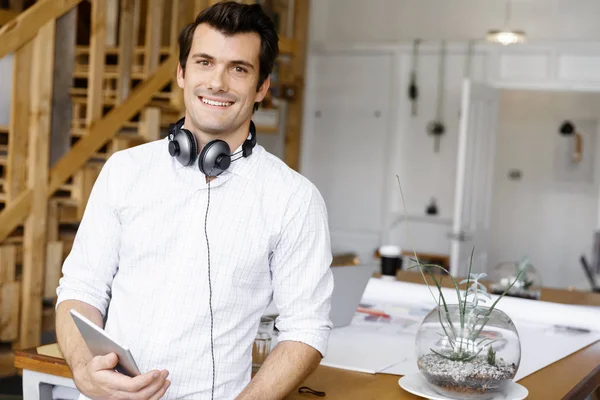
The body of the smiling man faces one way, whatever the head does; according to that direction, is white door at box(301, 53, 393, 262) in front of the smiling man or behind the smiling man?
behind

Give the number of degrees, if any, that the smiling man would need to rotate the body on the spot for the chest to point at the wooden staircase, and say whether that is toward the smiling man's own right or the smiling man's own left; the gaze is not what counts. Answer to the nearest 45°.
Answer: approximately 180°

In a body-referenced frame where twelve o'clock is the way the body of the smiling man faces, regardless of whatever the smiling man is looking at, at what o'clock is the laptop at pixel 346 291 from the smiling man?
The laptop is roughly at 7 o'clock from the smiling man.

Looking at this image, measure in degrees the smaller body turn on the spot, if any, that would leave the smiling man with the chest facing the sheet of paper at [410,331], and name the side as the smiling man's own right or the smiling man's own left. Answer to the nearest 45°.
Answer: approximately 135° to the smiling man's own left

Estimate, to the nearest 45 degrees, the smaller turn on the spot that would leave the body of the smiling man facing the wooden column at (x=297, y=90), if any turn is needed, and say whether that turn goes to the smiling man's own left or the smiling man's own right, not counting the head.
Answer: approximately 180°

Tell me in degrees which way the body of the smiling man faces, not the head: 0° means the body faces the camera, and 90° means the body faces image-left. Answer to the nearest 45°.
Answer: approximately 0°

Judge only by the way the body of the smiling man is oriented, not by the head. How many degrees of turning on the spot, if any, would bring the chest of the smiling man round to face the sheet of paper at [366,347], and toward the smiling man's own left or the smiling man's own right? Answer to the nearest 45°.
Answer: approximately 135° to the smiling man's own left
